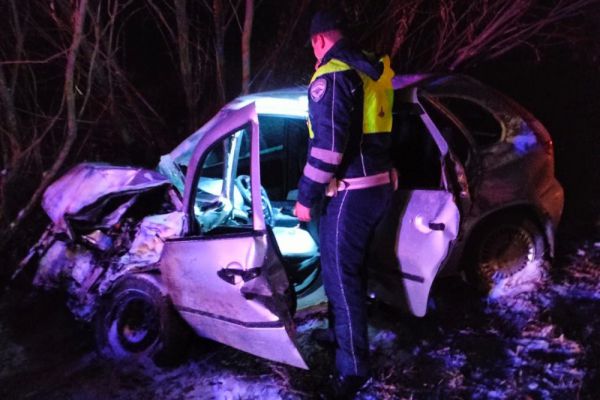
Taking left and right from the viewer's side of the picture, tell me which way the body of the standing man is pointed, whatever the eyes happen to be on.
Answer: facing away from the viewer and to the left of the viewer

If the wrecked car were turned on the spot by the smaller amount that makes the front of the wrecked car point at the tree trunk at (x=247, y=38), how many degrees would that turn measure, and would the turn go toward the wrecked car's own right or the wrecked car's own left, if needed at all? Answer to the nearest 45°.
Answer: approximately 135° to the wrecked car's own right

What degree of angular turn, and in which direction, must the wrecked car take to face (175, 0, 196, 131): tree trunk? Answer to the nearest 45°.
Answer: approximately 135° to its right

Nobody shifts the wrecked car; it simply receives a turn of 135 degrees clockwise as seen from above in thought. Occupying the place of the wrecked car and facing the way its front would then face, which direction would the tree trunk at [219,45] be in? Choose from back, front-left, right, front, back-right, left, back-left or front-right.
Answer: front

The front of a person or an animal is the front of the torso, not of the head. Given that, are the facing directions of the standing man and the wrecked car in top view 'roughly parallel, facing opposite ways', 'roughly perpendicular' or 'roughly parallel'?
roughly perpendicular

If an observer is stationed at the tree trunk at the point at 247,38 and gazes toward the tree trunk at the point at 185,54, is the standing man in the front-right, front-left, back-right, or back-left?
back-left

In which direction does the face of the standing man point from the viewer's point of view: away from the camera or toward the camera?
away from the camera
